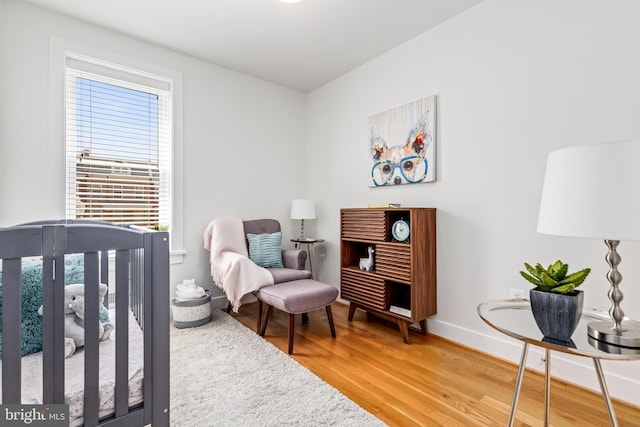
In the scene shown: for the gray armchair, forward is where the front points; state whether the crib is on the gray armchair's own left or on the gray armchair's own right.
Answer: on the gray armchair's own right

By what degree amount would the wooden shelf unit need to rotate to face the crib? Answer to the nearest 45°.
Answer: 0° — it already faces it

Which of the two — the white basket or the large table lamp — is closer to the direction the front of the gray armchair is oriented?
the large table lamp

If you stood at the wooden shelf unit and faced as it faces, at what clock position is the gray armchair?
The gray armchair is roughly at 2 o'clock from the wooden shelf unit.

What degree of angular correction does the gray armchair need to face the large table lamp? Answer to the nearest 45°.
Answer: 0° — it already faces it

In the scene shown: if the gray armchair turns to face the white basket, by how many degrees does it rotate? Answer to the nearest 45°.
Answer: approximately 135° to its right

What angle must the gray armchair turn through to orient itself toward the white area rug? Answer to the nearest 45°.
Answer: approximately 45° to its right

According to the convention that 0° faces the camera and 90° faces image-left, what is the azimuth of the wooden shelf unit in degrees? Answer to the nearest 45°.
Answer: approximately 45°

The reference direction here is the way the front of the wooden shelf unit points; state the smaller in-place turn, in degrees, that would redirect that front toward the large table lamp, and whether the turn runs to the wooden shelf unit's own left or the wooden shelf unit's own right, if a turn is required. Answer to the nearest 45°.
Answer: approximately 90° to the wooden shelf unit's own left

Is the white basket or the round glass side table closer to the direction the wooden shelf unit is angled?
the white basket

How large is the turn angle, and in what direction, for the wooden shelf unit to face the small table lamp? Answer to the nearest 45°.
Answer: approximately 90° to its right
